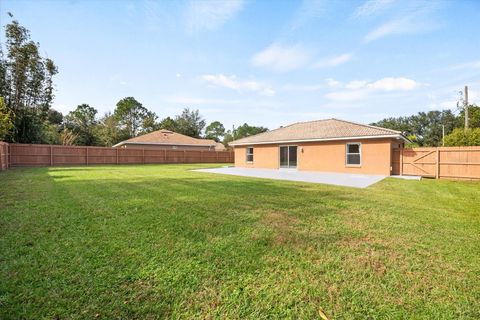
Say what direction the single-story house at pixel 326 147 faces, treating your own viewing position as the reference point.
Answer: facing away from the viewer and to the right of the viewer

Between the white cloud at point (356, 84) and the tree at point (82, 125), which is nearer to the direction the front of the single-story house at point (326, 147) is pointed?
the white cloud

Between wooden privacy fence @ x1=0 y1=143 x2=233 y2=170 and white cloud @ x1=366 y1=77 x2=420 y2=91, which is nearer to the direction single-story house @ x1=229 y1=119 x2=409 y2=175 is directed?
the white cloud

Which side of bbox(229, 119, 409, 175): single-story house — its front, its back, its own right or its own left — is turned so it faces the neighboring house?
left

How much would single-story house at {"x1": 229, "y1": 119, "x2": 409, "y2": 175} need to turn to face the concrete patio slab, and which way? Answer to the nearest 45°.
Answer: approximately 135° to its right

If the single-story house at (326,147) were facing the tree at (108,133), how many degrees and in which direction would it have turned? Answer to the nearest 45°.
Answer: approximately 90° to its left

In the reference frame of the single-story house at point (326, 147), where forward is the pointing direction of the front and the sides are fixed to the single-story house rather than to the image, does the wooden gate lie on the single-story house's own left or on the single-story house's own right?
on the single-story house's own right
